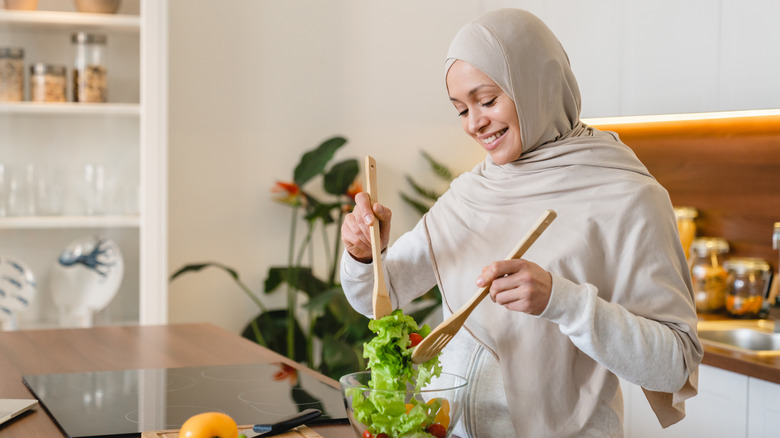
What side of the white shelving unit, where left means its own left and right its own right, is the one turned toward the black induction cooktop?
front

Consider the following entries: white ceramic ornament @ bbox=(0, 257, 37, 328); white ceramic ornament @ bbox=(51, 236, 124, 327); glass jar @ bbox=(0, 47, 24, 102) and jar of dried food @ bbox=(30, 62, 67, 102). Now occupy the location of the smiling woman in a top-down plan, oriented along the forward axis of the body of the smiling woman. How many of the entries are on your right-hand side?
4

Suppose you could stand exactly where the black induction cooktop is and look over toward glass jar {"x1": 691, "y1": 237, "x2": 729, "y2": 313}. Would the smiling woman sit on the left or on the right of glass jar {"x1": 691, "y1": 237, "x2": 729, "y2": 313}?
right

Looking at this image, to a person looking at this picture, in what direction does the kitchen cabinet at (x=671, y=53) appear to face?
facing the viewer

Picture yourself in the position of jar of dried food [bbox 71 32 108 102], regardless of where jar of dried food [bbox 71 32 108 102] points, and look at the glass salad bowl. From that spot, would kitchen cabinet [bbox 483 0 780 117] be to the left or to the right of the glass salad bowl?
left

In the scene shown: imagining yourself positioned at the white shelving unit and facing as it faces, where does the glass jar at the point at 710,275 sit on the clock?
The glass jar is roughly at 10 o'clock from the white shelving unit.

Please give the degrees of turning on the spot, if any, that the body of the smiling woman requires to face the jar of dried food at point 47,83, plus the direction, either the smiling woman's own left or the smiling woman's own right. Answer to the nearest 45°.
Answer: approximately 90° to the smiling woman's own right

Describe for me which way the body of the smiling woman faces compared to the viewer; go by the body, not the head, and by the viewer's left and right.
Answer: facing the viewer and to the left of the viewer

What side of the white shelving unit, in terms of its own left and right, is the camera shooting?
front

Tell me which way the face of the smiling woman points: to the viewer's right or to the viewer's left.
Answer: to the viewer's left

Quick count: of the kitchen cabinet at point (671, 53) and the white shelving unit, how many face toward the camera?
2

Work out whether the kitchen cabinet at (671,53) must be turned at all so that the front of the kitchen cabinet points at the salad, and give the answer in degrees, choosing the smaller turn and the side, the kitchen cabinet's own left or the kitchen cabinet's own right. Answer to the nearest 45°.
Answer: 0° — it already faces it
